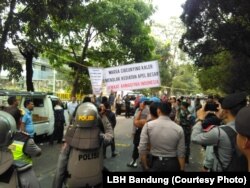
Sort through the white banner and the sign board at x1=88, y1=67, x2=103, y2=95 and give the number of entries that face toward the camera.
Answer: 2

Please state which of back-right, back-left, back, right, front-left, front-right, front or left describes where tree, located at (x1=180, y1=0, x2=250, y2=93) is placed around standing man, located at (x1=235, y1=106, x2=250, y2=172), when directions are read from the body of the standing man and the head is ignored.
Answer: front-right

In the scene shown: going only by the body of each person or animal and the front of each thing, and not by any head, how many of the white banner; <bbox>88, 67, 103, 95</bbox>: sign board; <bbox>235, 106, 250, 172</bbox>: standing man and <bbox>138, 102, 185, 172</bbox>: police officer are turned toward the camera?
2

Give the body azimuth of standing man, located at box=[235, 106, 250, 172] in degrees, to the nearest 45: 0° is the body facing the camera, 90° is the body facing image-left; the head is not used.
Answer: approximately 135°

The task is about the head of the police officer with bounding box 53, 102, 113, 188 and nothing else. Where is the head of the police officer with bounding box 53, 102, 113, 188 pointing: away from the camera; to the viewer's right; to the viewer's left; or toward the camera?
away from the camera

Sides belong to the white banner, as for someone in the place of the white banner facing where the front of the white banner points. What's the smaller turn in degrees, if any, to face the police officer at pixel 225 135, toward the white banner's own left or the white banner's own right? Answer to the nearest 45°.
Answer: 0° — it already faces them

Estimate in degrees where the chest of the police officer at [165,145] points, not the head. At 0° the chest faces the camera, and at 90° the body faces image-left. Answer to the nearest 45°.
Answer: approximately 180°

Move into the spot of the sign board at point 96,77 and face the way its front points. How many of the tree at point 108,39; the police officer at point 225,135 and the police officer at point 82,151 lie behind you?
1

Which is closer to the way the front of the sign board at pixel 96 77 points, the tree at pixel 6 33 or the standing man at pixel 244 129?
the standing man

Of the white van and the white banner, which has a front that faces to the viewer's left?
the white van

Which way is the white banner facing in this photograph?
toward the camera

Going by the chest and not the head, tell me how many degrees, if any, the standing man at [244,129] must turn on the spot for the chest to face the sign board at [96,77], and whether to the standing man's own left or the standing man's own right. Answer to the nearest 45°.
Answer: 0° — they already face it

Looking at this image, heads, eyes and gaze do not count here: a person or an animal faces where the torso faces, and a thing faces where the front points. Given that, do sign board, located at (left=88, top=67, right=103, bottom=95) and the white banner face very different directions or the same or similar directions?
same or similar directions
